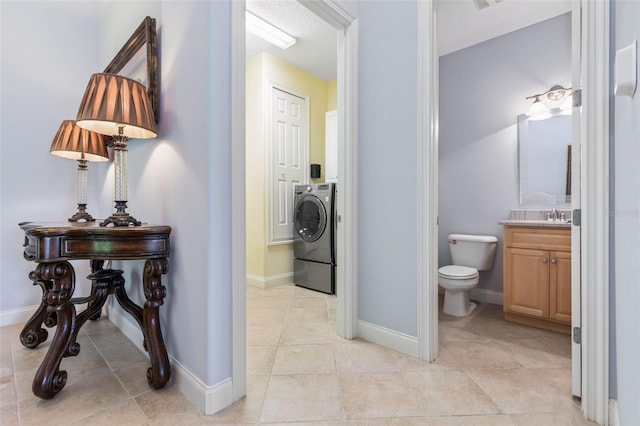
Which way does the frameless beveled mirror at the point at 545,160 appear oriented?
toward the camera

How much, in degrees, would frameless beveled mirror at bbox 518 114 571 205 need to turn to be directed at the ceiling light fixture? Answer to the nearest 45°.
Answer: approximately 45° to its right

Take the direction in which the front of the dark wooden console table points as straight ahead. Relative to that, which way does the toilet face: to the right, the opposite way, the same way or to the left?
the same way

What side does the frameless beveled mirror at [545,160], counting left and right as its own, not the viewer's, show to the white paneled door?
right

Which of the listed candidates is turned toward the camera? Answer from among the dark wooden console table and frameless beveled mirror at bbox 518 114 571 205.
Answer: the frameless beveled mirror

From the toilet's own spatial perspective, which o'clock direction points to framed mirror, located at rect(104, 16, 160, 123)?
The framed mirror is roughly at 12 o'clock from the toilet.

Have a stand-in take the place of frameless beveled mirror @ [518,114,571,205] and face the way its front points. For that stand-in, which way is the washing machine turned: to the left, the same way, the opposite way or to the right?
the same way

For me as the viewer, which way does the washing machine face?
facing the viewer and to the left of the viewer

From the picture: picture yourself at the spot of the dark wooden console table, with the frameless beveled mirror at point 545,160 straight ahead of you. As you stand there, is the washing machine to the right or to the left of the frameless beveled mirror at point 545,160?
left

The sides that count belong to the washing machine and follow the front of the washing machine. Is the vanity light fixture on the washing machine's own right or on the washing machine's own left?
on the washing machine's own left
